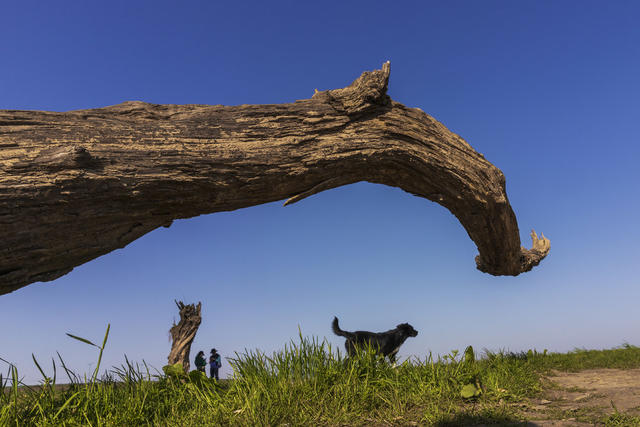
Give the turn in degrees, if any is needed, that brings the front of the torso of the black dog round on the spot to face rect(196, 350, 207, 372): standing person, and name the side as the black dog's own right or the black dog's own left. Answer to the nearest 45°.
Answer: approximately 135° to the black dog's own left

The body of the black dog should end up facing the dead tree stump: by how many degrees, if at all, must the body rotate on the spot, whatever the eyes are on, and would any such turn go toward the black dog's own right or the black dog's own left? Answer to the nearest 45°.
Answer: approximately 135° to the black dog's own left

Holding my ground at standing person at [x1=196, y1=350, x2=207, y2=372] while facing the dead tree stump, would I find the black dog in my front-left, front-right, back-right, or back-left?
front-left

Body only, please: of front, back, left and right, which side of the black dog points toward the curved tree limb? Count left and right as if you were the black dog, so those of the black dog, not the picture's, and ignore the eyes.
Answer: right

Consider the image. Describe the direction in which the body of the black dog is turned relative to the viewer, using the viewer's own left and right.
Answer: facing to the right of the viewer

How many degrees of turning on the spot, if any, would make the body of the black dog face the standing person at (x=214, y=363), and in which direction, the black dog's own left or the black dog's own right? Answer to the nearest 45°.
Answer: approximately 135° to the black dog's own left
